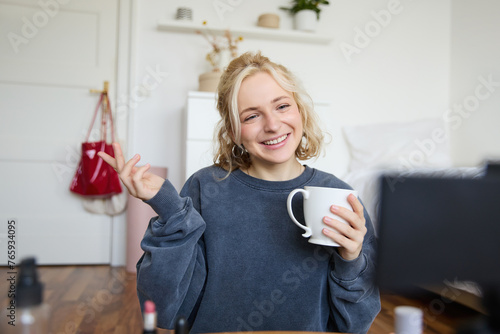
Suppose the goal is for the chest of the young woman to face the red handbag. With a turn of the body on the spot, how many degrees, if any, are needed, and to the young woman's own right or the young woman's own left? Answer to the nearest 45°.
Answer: approximately 135° to the young woman's own right

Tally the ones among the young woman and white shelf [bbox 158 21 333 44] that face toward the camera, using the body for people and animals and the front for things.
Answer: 2

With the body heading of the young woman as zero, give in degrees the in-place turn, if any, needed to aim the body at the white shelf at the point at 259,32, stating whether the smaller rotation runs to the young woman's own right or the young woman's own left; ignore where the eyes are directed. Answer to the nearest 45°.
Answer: approximately 180°

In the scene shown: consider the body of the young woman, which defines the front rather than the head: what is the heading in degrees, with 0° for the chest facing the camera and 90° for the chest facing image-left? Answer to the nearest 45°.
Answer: approximately 0°

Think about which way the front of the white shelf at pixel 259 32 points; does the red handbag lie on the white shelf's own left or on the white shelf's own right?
on the white shelf's own right
